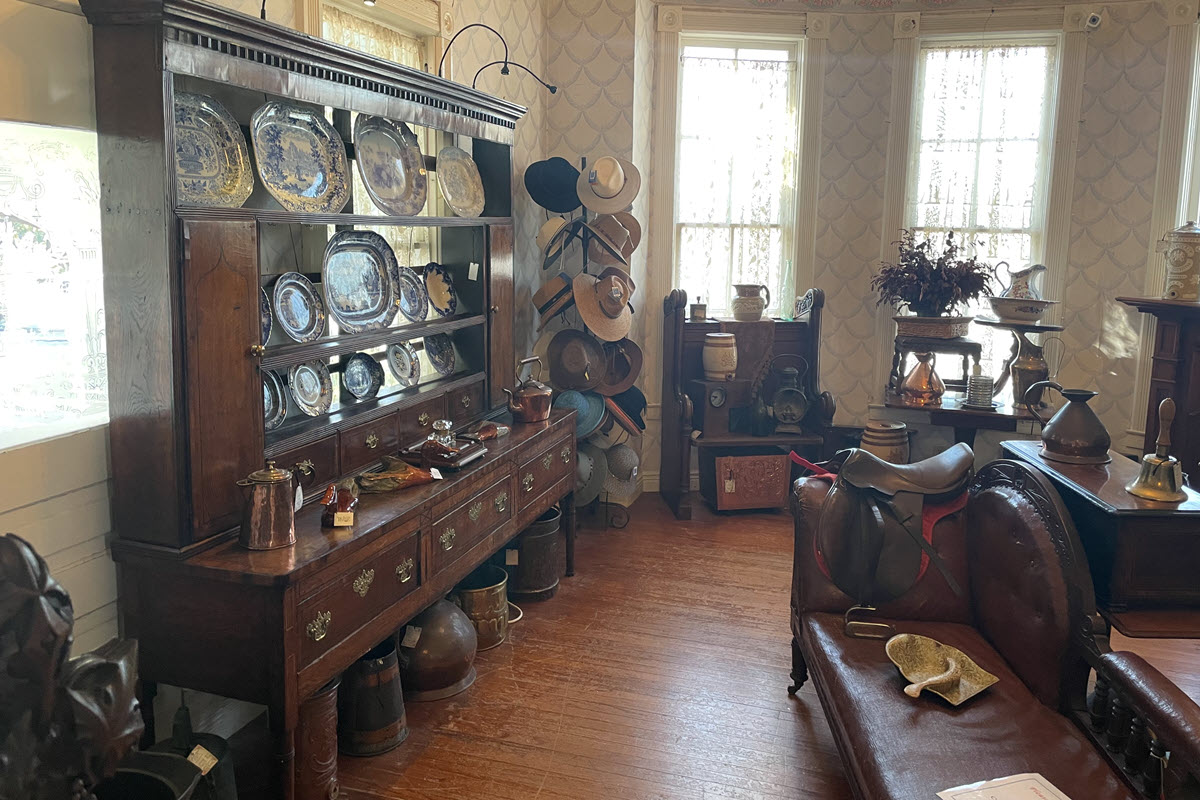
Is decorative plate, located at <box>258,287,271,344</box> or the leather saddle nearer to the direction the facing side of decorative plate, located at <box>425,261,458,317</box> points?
the leather saddle

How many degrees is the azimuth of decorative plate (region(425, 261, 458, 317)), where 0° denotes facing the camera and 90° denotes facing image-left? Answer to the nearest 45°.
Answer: approximately 315°
